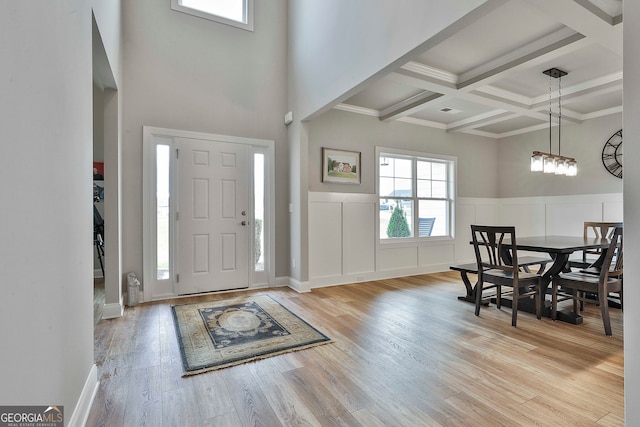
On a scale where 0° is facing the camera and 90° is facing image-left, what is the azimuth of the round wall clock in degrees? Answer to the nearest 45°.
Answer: approximately 0°

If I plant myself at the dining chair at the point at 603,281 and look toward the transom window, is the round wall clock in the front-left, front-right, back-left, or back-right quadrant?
back-right

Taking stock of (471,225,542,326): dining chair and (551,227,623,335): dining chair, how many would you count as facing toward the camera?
0

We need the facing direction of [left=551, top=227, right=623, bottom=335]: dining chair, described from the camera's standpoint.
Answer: facing away from the viewer and to the left of the viewer

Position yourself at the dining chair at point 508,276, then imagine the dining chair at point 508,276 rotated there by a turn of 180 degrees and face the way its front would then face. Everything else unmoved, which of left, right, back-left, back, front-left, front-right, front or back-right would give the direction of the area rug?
front

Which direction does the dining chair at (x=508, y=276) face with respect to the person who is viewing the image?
facing away from the viewer and to the right of the viewer

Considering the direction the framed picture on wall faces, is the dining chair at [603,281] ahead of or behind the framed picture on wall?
ahead

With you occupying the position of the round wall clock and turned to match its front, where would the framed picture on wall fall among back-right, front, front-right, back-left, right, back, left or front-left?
front-right

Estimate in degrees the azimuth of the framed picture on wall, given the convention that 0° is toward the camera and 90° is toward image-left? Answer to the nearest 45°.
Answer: approximately 315°

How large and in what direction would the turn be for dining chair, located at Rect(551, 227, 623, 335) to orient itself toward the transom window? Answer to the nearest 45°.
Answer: approximately 45° to its left

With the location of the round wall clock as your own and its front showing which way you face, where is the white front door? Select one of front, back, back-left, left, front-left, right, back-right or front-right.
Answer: front-right

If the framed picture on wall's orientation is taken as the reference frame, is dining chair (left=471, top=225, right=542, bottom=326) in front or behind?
in front
